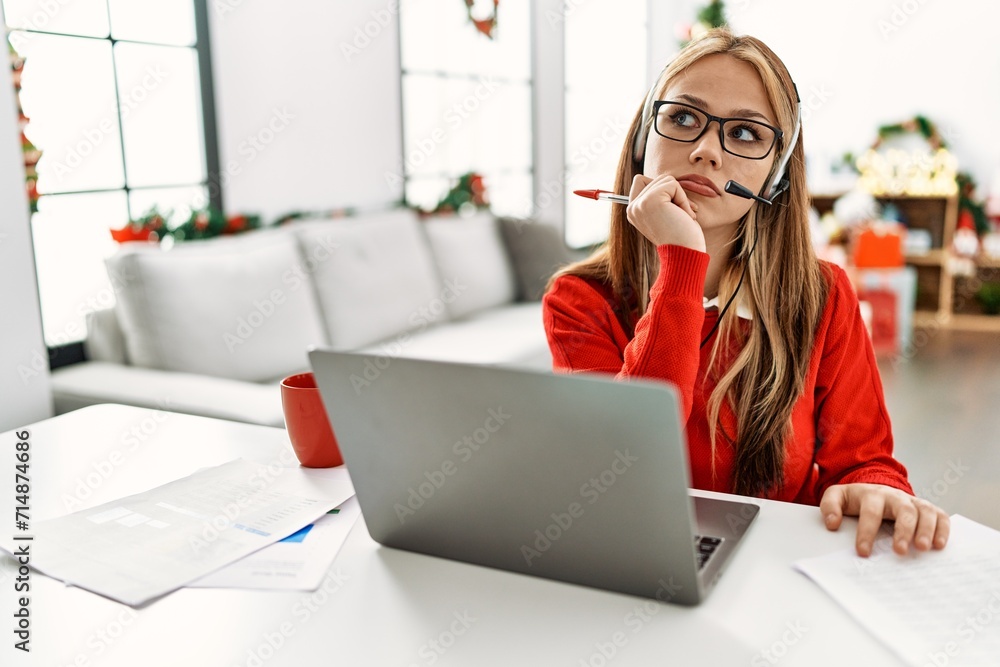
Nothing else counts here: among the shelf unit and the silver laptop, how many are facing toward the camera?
1

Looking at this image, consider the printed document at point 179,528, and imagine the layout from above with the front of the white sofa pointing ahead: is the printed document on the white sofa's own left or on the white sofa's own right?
on the white sofa's own right

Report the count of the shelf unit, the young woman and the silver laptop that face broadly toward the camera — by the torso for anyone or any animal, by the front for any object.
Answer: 2

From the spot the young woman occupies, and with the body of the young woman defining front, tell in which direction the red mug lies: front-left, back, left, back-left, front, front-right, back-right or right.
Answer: front-right

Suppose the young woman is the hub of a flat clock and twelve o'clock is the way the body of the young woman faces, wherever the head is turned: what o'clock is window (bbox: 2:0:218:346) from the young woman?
The window is roughly at 4 o'clock from the young woman.

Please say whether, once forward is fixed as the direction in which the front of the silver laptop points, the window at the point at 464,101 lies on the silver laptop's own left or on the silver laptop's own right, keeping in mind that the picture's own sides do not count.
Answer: on the silver laptop's own left
